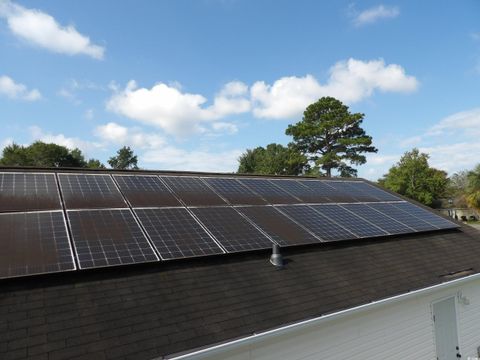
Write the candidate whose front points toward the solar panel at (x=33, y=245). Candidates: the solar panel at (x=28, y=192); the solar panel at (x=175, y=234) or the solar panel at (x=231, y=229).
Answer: the solar panel at (x=28, y=192)

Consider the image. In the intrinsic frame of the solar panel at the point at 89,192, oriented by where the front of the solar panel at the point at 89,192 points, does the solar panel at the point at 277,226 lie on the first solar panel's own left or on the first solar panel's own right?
on the first solar panel's own left

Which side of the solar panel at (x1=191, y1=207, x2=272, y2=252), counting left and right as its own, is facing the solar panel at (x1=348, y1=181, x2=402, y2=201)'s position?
left

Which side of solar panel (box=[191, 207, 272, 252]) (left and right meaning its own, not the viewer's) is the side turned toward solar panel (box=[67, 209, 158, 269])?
right

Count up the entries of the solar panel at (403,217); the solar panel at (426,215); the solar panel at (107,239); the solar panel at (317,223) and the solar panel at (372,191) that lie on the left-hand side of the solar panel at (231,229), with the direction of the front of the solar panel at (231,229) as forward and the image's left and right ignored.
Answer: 4

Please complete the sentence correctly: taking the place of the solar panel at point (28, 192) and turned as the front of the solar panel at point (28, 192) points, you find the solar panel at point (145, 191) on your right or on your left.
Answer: on your left

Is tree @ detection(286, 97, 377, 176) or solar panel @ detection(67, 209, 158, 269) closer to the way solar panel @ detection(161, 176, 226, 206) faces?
the solar panel

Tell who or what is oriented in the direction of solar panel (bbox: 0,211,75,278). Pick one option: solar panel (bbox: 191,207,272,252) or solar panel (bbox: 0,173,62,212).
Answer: solar panel (bbox: 0,173,62,212)

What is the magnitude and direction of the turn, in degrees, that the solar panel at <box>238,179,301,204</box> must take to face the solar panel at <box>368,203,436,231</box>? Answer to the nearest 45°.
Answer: approximately 45° to its left

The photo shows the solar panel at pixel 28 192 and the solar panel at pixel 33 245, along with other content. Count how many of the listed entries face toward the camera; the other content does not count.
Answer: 2
